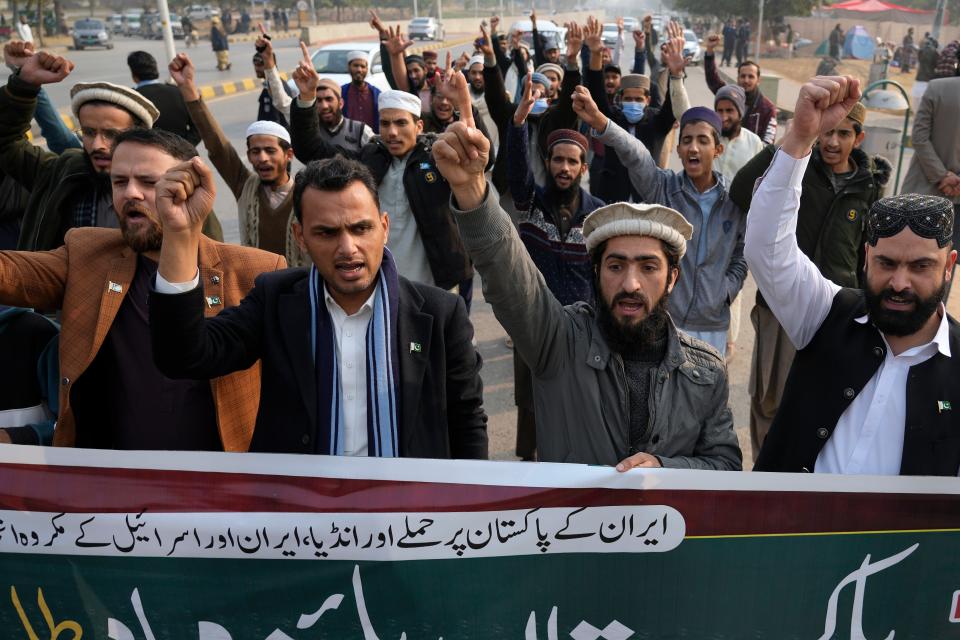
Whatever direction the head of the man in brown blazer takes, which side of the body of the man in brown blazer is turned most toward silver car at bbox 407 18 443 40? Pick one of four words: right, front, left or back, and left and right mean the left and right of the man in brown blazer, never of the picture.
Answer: back

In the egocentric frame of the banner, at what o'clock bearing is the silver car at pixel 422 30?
The silver car is roughly at 6 o'clock from the banner.

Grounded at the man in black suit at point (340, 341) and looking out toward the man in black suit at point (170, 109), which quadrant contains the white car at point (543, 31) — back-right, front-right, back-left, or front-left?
front-right

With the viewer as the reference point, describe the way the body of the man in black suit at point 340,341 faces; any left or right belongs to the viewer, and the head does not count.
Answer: facing the viewer

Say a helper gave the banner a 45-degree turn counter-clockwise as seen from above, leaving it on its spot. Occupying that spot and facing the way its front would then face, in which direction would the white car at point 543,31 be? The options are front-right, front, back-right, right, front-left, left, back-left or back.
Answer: back-left

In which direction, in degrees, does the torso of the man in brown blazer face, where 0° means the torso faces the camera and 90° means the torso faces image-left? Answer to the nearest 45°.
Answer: approximately 0°

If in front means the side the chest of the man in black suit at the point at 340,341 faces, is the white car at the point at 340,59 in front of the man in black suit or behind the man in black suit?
behind

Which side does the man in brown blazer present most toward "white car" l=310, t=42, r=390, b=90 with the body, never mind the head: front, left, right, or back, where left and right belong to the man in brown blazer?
back

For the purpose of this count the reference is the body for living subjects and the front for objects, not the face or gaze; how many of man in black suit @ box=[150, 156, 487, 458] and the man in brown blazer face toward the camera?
2

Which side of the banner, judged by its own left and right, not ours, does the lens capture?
front

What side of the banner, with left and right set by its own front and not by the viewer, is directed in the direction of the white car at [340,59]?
back

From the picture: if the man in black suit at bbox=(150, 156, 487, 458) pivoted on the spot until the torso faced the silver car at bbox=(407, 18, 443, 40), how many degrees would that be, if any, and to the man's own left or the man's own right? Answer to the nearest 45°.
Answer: approximately 180°

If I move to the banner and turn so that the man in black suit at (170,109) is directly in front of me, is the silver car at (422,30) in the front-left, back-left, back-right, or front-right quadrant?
front-right
